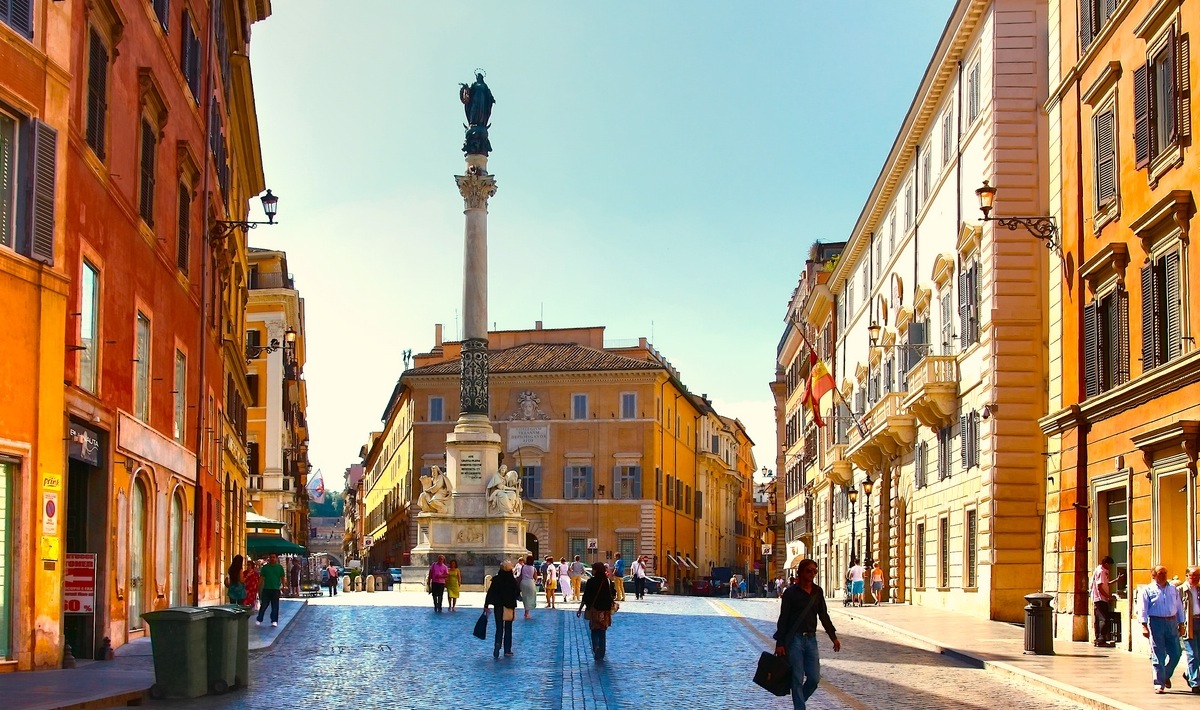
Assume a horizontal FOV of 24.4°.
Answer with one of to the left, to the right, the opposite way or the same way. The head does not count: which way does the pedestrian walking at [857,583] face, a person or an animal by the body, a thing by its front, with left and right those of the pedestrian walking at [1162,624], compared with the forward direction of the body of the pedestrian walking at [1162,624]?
the opposite way

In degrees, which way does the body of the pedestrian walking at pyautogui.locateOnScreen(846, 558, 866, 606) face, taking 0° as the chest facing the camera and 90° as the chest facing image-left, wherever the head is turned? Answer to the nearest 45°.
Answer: approximately 180°

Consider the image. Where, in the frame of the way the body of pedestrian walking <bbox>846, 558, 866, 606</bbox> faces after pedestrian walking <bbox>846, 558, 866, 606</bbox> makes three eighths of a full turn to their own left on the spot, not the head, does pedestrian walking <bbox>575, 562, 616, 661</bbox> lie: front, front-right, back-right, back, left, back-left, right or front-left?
front-left

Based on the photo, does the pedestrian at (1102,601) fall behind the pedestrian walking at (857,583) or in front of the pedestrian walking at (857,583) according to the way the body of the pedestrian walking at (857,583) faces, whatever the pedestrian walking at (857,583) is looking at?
behind

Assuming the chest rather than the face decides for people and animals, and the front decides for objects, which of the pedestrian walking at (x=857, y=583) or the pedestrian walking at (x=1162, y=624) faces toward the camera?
the pedestrian walking at (x=1162, y=624)

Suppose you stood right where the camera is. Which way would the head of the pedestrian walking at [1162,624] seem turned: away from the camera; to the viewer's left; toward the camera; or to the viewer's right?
toward the camera

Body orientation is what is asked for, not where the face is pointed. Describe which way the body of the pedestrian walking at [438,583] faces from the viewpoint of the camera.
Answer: toward the camera

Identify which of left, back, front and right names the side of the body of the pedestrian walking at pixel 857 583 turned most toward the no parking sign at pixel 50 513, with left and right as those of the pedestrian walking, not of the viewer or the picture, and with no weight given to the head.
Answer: back

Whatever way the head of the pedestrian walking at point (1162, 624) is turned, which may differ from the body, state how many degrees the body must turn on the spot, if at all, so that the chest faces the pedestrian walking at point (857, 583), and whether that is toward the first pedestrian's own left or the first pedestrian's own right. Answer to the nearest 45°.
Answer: approximately 180°

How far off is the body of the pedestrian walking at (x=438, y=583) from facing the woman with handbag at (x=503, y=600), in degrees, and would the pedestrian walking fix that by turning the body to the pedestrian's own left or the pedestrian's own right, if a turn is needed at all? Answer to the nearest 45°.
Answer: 0° — they already face them

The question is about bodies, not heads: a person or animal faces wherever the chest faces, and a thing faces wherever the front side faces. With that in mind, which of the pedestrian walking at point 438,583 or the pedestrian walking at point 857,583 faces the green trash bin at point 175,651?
the pedestrian walking at point 438,583

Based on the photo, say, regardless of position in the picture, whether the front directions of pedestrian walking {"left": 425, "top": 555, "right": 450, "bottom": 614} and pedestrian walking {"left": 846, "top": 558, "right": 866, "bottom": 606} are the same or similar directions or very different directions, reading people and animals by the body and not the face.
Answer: very different directions

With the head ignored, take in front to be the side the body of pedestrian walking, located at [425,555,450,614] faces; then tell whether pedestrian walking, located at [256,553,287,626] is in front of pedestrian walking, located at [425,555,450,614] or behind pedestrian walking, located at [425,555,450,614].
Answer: in front

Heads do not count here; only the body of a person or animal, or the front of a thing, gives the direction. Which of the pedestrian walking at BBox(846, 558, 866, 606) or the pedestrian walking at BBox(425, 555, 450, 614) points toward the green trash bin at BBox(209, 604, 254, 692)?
the pedestrian walking at BBox(425, 555, 450, 614)

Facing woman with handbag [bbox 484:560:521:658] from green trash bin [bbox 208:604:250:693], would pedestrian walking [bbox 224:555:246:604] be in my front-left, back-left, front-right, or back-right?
front-left
